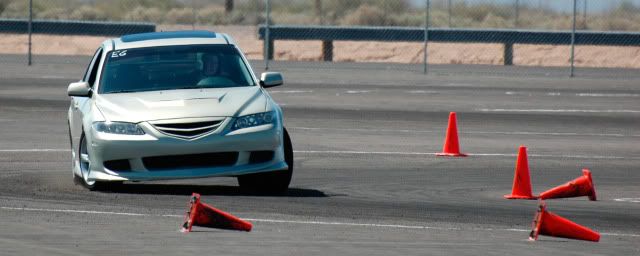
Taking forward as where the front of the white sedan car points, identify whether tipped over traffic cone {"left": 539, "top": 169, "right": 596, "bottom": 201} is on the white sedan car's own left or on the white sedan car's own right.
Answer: on the white sedan car's own left

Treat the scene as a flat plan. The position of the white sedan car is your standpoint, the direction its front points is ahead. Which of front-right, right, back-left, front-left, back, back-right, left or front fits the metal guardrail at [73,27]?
back

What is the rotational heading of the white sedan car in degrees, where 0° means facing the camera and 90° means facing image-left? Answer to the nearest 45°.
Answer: approximately 0°

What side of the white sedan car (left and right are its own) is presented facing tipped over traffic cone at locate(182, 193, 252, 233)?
front

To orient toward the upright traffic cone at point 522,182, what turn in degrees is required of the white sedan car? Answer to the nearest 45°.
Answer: approximately 90° to its left

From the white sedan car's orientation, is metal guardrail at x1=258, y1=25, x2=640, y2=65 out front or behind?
behind

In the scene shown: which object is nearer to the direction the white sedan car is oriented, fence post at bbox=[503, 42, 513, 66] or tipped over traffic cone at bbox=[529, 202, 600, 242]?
the tipped over traffic cone

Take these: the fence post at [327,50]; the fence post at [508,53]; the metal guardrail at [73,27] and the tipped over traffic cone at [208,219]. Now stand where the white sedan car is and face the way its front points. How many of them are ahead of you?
1

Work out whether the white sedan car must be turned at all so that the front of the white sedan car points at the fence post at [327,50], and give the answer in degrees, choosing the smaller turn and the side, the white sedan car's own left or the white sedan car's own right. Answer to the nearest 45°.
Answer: approximately 180°
